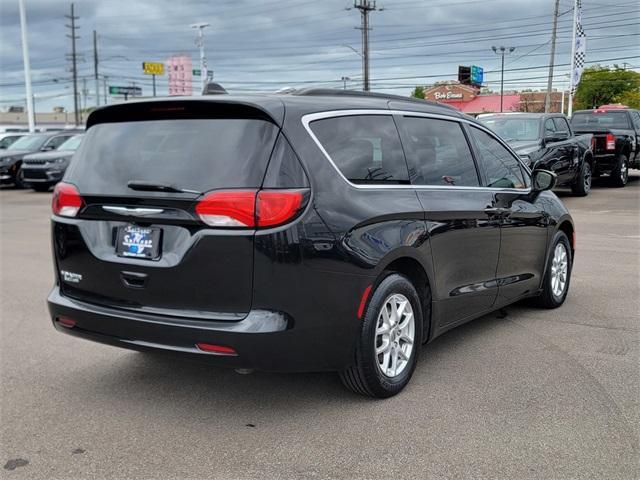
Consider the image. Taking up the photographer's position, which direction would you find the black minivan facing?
facing away from the viewer and to the right of the viewer

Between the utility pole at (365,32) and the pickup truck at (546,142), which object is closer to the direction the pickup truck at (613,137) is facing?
the utility pole

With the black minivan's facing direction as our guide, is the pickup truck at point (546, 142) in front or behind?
in front

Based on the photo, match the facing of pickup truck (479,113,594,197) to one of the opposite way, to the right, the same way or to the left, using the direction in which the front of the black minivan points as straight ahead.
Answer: the opposite way

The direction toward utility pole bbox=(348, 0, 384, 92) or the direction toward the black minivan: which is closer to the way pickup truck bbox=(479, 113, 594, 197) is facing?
the black minivan

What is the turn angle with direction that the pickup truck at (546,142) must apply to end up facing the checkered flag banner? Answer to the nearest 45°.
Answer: approximately 135° to its right

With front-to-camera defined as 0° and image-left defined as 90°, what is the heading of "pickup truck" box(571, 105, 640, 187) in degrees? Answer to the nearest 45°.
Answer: approximately 225°

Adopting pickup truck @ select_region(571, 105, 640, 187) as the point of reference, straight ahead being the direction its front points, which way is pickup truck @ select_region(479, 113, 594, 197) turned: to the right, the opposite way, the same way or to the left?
the opposite way
